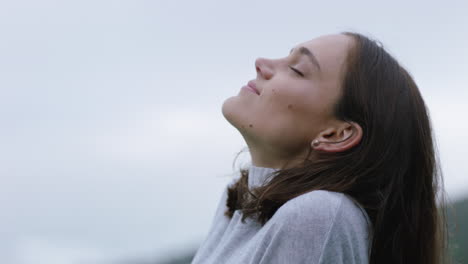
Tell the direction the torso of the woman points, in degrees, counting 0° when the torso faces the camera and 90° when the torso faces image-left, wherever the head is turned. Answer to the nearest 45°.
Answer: approximately 90°

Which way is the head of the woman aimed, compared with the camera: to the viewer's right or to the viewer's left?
to the viewer's left
